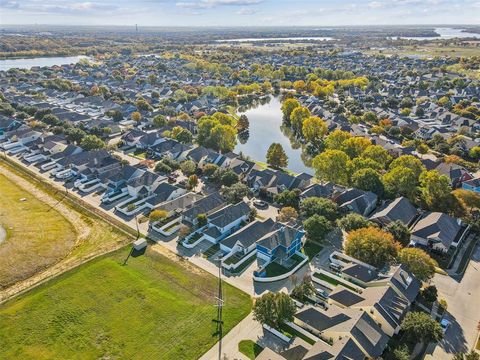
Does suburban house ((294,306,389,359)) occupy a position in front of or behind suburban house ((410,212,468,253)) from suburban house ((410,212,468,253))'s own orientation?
in front

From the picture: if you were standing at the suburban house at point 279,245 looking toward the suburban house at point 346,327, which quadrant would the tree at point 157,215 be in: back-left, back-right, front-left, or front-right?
back-right
